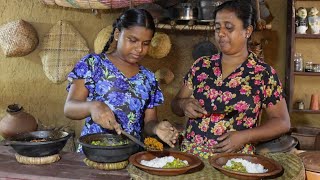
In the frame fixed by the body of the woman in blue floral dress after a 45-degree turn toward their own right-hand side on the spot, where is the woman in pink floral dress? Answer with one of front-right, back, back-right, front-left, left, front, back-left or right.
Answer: left

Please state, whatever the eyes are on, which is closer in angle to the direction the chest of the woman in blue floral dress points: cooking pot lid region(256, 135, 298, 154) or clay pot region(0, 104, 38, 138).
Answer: the cooking pot lid

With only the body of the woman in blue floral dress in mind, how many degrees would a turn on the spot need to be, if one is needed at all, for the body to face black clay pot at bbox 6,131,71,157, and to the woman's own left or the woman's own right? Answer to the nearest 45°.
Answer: approximately 90° to the woman's own right

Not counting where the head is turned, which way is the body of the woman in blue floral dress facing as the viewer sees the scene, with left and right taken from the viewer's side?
facing the viewer and to the right of the viewer

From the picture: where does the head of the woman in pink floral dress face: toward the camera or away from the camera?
toward the camera

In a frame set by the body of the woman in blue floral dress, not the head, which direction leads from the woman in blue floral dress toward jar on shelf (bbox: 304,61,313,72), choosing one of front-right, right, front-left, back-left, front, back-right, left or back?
left

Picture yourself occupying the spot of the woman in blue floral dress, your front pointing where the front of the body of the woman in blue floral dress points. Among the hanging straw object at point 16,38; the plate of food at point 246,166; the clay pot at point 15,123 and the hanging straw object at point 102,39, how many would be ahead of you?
1

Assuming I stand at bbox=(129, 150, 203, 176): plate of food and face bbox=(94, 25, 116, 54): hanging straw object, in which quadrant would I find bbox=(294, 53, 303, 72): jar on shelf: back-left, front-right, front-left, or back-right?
front-right

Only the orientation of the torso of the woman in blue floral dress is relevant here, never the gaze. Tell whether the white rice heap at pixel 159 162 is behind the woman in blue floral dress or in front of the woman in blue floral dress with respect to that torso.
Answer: in front

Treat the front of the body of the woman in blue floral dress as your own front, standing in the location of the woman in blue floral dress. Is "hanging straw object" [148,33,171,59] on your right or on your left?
on your left

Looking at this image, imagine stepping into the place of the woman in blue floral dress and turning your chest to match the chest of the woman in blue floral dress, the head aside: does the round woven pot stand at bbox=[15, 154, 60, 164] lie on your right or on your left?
on your right

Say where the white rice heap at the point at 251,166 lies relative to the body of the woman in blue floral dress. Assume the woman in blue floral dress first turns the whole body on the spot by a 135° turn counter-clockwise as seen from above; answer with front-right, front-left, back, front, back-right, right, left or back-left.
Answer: back-right

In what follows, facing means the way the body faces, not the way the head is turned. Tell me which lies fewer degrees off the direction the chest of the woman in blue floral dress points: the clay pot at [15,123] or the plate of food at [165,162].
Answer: the plate of food
